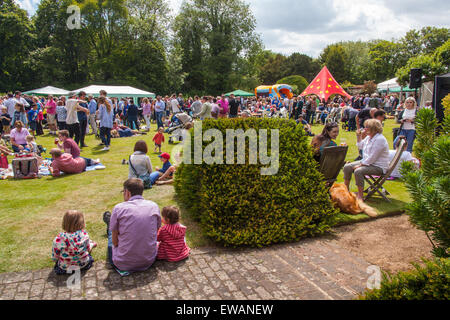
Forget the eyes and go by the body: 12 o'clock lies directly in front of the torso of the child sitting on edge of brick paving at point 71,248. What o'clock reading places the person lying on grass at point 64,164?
The person lying on grass is roughly at 12 o'clock from the child sitting on edge of brick paving.

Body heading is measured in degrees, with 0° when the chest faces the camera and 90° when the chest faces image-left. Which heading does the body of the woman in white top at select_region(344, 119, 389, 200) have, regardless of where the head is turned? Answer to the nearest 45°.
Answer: approximately 90°

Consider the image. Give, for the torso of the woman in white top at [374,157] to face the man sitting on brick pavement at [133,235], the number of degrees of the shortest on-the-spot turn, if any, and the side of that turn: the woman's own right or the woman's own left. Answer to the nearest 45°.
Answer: approximately 45° to the woman's own left

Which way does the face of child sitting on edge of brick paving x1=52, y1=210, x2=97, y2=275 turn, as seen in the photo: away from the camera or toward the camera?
away from the camera

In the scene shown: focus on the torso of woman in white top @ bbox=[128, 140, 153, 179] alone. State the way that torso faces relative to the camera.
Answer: away from the camera

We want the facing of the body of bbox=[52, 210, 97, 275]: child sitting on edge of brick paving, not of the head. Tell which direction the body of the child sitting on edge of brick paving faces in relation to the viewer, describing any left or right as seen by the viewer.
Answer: facing away from the viewer

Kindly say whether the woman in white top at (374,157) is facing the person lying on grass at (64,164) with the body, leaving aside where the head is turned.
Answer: yes

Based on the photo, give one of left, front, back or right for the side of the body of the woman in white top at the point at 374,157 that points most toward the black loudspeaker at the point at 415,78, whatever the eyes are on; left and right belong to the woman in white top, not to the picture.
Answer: right

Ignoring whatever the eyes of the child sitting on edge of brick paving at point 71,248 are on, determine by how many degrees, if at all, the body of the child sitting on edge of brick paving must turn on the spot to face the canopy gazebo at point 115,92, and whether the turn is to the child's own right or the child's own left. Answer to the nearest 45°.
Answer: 0° — they already face it
